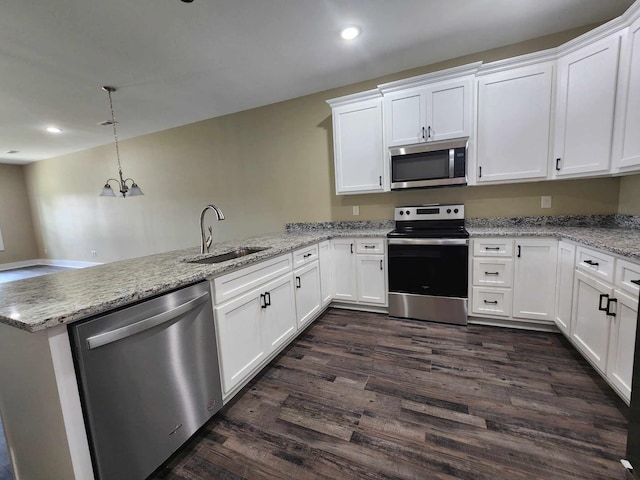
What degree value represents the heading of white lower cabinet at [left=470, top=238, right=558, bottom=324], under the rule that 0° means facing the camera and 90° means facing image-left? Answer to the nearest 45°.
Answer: approximately 0°

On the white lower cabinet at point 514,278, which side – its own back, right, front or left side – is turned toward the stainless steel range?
right

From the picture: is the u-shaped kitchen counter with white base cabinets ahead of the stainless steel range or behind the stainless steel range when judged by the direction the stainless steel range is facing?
ahead

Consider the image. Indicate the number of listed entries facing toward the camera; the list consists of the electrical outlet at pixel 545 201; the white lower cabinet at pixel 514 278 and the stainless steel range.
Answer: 3

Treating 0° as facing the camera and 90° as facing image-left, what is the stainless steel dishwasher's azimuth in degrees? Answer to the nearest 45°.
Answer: approximately 315°

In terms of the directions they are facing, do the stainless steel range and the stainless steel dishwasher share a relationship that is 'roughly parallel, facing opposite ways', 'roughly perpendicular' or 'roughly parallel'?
roughly perpendicular

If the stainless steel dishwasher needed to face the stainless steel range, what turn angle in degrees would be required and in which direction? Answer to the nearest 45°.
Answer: approximately 45° to its left

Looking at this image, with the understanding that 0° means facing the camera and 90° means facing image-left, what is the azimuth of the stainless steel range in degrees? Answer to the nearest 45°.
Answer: approximately 0°
